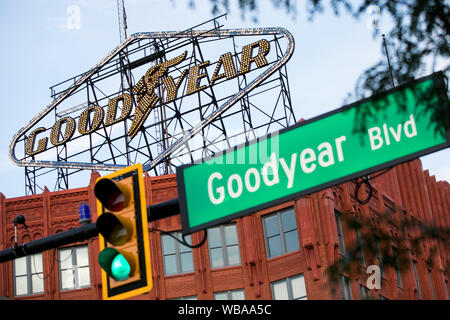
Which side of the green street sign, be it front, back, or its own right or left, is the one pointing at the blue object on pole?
right

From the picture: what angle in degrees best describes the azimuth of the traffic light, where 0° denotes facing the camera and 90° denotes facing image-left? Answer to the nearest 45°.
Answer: approximately 45°

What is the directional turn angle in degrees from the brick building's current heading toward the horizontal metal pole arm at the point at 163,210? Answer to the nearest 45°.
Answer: approximately 45° to its left

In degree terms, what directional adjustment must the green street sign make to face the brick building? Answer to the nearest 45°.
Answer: approximately 135° to its right

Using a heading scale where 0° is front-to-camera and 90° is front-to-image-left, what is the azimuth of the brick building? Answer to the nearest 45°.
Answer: approximately 45°

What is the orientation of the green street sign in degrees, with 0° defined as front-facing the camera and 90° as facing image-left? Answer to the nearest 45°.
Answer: approximately 45°

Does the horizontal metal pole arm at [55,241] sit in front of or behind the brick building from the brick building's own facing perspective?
in front

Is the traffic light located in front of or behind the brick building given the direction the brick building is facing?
in front
